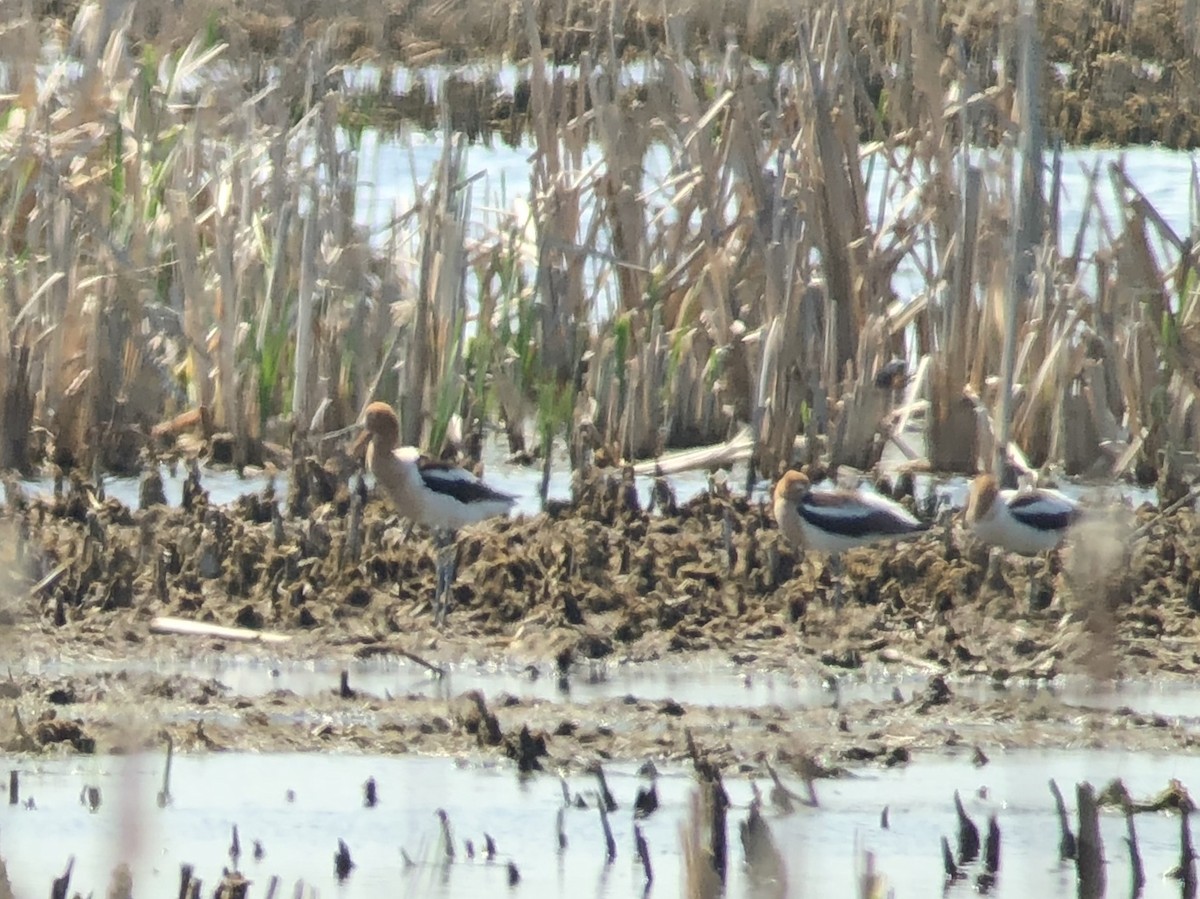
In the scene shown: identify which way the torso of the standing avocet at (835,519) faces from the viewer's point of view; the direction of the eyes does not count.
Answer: to the viewer's left

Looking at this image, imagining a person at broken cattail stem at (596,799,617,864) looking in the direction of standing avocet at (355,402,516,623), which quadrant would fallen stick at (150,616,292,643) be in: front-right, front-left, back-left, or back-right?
front-left

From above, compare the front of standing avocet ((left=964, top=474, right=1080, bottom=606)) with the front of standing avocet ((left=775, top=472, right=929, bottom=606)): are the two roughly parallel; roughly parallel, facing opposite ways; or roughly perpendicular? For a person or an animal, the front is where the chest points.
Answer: roughly parallel

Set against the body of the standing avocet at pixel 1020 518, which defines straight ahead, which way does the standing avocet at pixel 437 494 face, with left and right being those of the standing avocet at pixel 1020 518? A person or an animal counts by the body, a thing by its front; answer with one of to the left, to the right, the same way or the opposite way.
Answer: the same way

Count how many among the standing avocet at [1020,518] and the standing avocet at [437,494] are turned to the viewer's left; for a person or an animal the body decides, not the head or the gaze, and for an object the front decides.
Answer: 2

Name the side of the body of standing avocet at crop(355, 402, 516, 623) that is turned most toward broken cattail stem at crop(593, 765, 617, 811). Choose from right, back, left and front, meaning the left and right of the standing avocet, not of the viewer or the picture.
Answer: left

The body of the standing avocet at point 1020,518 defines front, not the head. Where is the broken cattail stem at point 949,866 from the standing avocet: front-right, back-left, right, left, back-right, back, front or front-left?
left

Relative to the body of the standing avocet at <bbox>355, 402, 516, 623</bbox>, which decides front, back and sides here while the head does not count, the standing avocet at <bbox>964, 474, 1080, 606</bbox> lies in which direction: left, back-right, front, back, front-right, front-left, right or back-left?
back

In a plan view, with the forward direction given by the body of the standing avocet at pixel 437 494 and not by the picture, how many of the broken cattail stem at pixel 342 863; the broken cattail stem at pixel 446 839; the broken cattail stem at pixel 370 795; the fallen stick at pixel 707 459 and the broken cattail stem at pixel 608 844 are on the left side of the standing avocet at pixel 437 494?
4

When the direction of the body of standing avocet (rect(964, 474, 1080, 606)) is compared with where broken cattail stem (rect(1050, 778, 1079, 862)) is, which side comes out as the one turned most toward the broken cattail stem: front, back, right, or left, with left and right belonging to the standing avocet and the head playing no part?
left

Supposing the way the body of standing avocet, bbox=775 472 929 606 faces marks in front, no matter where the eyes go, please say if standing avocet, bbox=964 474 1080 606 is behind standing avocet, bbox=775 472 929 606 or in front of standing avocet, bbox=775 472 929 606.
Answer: behind

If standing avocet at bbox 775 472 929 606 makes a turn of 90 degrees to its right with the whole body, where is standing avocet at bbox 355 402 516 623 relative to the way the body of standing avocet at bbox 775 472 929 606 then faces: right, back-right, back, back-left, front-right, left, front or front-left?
left

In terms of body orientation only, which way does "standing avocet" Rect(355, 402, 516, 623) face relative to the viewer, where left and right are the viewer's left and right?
facing to the left of the viewer

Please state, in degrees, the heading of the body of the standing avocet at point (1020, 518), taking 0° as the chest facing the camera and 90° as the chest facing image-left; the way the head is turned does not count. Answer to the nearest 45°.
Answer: approximately 90°

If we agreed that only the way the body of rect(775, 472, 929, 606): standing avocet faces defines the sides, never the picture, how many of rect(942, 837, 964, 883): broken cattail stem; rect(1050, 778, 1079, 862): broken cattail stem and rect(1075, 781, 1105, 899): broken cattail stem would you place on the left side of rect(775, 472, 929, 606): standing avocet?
3

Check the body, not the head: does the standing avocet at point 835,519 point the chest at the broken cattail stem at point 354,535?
yes

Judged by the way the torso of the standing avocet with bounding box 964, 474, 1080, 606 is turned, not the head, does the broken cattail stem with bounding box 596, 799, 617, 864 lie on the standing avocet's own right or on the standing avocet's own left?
on the standing avocet's own left
